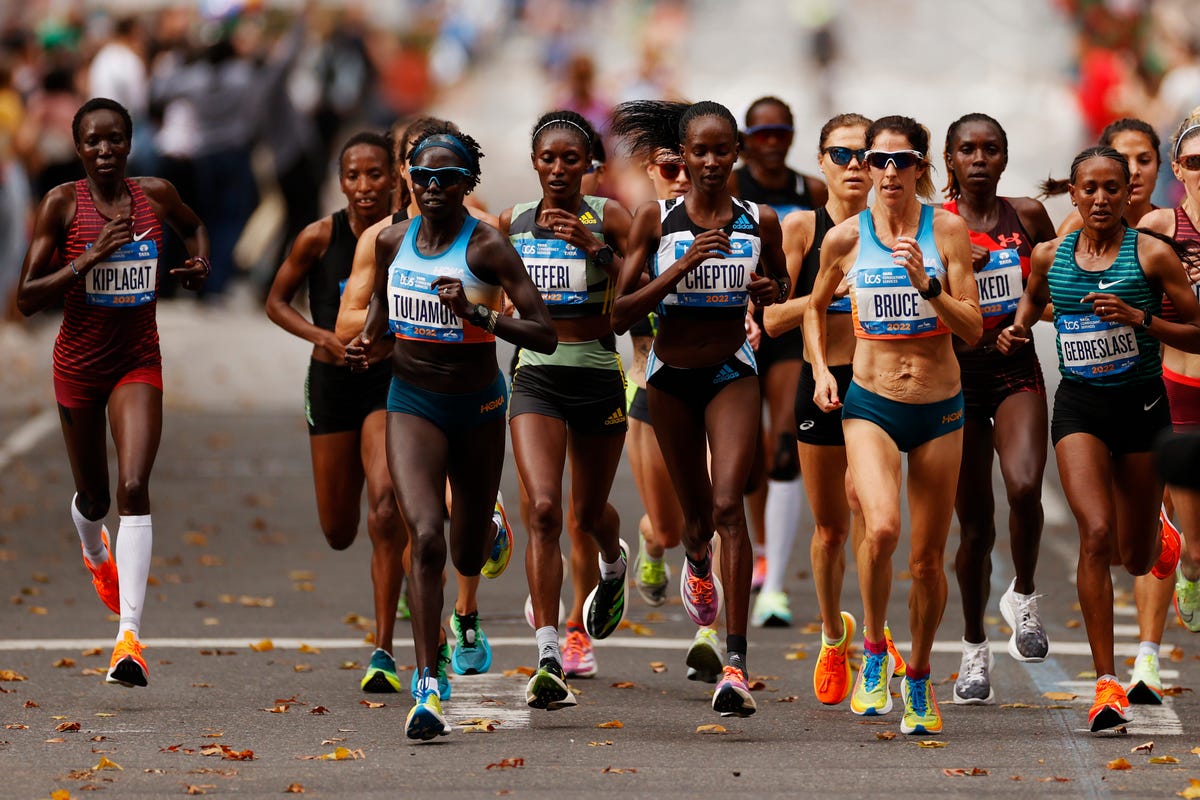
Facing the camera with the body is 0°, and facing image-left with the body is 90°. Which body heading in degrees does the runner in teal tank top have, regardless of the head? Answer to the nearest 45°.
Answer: approximately 0°
